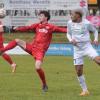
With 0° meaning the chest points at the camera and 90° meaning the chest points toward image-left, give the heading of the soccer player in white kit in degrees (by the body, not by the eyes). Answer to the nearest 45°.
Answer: approximately 45°
